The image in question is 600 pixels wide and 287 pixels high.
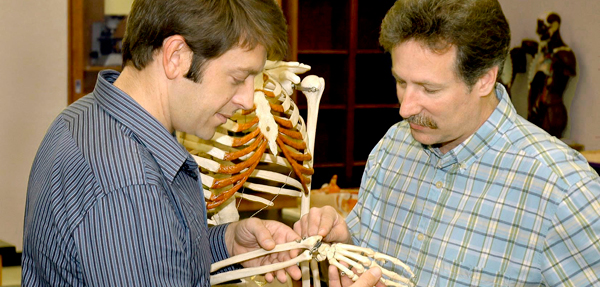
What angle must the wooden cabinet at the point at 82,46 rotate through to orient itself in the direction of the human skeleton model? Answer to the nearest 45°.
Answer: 0° — it already faces it

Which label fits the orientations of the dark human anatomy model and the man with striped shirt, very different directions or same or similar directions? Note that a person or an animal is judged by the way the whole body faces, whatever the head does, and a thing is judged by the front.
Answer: very different directions

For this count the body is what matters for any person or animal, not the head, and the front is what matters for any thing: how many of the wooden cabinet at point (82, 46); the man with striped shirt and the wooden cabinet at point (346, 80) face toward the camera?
2

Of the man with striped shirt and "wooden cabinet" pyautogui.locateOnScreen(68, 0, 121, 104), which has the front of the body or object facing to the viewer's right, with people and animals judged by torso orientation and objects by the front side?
the man with striped shirt

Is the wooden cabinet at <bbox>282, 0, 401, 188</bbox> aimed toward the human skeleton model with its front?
yes

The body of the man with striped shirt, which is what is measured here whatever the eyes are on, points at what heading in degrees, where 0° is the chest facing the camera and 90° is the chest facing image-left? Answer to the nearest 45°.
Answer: approximately 270°

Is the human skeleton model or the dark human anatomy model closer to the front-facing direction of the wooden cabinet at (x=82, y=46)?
the human skeleton model

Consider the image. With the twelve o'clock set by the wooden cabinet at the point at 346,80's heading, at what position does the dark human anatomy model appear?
The dark human anatomy model is roughly at 10 o'clock from the wooden cabinet.

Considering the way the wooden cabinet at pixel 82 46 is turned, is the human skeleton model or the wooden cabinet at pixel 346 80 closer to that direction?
the human skeleton model

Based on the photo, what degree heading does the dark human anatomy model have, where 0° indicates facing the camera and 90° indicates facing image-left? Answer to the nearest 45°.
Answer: approximately 45°

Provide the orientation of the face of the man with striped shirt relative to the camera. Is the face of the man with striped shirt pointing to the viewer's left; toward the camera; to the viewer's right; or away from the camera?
to the viewer's right
